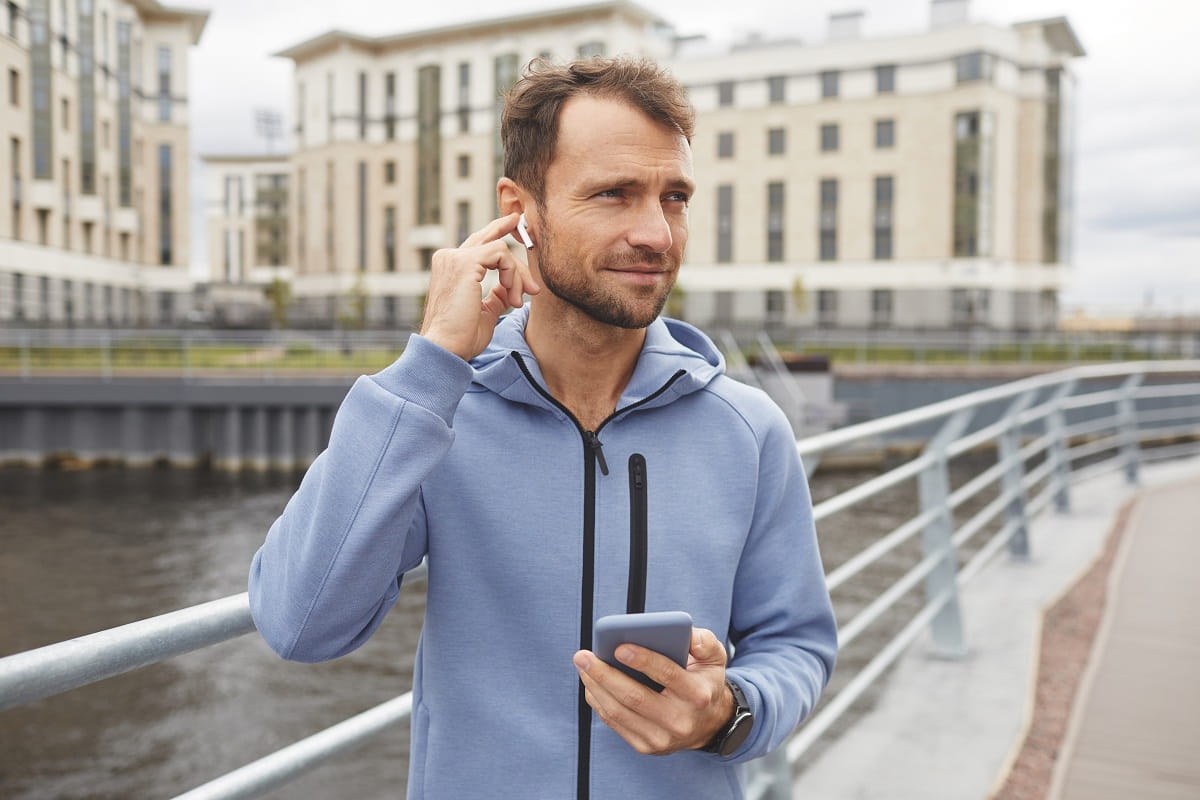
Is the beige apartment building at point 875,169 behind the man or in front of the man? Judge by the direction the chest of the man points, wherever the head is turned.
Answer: behind

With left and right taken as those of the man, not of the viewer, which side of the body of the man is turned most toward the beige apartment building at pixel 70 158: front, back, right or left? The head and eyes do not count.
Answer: back

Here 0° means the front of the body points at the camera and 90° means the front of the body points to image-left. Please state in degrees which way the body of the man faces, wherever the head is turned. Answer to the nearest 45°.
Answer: approximately 0°

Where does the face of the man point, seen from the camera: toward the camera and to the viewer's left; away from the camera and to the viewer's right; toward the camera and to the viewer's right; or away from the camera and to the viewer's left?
toward the camera and to the viewer's right

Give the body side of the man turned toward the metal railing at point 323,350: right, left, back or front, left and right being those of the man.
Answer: back

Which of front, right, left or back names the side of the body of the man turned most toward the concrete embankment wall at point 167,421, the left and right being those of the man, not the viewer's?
back
